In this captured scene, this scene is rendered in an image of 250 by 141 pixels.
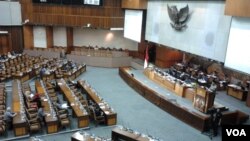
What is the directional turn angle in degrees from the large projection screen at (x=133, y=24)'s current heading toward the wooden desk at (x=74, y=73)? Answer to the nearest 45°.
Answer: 0° — it already faces it

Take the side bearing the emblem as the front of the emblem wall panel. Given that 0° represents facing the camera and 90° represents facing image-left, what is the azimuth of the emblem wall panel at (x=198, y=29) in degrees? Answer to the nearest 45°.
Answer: approximately 45°

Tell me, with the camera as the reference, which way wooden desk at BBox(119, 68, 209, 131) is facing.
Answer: facing the viewer and to the left of the viewer

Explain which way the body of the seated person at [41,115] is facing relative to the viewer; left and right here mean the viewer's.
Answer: facing to the right of the viewer

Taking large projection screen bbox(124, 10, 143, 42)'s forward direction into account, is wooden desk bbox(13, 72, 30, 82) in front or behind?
in front

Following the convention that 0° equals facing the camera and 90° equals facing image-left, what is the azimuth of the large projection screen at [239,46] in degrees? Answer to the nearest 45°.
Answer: approximately 45°

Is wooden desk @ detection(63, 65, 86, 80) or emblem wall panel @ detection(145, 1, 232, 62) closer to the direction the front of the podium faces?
the wooden desk

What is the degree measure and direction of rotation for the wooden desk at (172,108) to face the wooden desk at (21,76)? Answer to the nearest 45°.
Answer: approximately 45° to its right

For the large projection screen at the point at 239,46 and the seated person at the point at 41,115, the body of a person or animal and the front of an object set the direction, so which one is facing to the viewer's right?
the seated person

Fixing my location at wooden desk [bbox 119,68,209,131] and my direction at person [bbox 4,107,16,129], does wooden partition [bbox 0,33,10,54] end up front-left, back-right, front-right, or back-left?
front-right

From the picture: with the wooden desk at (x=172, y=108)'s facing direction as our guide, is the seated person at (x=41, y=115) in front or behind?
in front
